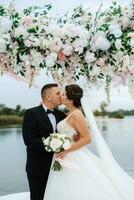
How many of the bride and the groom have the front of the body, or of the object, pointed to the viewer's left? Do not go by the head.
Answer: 1

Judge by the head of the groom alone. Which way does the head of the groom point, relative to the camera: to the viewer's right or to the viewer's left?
to the viewer's right

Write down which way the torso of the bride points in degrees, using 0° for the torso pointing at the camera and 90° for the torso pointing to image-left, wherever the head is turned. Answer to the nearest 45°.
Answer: approximately 90°

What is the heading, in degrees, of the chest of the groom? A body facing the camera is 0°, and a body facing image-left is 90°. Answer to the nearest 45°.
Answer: approximately 315°
